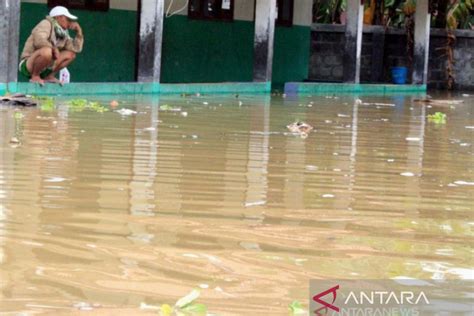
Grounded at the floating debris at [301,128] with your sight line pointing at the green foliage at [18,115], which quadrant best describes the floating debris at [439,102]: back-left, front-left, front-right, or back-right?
back-right

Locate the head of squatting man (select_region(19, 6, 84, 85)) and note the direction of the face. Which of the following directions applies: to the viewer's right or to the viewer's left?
to the viewer's right

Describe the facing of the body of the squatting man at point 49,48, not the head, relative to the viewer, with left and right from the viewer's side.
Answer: facing the viewer and to the right of the viewer

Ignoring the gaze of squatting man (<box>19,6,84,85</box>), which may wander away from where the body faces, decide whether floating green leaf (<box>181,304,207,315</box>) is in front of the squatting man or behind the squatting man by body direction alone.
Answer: in front

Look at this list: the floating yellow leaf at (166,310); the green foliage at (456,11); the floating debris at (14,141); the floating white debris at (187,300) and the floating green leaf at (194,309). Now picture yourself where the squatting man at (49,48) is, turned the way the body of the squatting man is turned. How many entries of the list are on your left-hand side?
1

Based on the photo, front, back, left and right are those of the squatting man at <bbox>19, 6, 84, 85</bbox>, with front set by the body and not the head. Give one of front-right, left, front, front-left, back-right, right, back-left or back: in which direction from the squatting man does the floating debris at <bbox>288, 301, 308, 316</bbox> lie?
front-right

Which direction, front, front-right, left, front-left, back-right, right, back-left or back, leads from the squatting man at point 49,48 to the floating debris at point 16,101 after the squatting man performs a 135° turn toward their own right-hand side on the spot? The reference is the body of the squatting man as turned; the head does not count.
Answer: left

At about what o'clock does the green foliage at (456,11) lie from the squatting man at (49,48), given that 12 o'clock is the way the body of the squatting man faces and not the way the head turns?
The green foliage is roughly at 9 o'clock from the squatting man.

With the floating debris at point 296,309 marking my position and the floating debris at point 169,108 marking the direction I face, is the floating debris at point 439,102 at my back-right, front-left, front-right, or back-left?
front-right

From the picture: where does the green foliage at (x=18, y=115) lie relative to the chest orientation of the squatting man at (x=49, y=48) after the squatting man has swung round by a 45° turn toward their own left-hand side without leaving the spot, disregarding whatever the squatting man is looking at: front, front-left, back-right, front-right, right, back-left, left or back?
right

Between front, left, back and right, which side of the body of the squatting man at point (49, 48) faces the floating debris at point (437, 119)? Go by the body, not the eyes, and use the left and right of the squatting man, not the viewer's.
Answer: front

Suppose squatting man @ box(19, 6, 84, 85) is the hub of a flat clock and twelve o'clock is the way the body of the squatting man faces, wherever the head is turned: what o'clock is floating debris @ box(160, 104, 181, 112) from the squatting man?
The floating debris is roughly at 12 o'clock from the squatting man.

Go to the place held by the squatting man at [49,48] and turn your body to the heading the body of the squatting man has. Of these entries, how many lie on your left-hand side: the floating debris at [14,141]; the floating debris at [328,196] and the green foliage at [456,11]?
1

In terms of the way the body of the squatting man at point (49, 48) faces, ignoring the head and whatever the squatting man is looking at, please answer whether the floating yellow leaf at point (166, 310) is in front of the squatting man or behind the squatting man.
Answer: in front

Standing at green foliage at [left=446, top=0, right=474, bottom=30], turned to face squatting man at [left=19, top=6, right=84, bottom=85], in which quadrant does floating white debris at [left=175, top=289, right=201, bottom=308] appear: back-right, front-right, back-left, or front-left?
front-left

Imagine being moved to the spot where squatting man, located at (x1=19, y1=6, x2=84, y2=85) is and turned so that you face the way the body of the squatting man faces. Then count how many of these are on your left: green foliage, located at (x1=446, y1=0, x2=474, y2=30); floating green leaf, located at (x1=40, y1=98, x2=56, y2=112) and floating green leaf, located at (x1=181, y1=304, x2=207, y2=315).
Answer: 1

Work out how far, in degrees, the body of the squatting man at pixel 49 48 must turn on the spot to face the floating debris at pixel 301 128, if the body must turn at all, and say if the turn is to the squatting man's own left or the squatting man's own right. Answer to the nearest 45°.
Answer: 0° — they already face it
